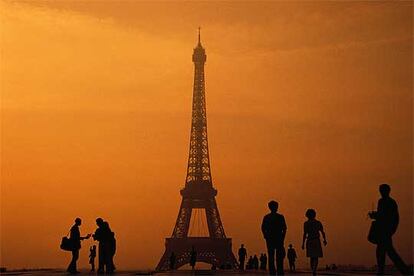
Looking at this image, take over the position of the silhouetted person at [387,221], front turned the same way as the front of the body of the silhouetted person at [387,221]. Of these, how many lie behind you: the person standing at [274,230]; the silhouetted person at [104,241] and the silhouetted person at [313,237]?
0

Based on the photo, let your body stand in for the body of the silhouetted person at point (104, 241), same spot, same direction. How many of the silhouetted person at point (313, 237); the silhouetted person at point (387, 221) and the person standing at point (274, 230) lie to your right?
0

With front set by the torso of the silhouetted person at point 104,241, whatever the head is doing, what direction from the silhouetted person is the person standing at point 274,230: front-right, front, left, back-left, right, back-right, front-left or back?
back-left

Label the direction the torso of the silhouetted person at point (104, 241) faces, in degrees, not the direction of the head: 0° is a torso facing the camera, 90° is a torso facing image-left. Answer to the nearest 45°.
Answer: approximately 90°

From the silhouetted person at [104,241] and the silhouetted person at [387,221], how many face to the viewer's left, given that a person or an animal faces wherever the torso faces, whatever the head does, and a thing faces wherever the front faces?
2

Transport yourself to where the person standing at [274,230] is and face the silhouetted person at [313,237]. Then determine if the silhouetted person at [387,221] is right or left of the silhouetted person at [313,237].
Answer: right

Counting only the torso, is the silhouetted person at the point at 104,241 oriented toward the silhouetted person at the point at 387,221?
no

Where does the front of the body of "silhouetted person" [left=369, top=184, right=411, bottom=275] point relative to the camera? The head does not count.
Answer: to the viewer's left

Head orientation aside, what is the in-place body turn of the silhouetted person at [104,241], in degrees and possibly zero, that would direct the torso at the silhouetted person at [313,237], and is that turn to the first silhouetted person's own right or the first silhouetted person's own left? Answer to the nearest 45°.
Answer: approximately 135° to the first silhouetted person's own left

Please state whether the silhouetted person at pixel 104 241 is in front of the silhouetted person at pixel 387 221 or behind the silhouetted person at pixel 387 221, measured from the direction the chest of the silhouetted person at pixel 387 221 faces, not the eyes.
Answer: in front
